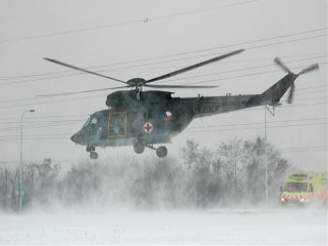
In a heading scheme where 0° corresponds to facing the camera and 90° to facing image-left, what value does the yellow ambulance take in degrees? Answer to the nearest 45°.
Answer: approximately 45°

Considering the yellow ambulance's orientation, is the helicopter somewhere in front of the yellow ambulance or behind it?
in front
